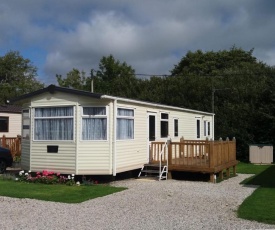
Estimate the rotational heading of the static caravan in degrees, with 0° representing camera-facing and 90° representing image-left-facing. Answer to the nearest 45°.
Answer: approximately 45°

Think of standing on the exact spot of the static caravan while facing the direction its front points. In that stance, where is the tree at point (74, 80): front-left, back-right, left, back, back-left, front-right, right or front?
back-right

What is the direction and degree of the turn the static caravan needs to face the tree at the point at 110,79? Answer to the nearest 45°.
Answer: approximately 135° to its right
